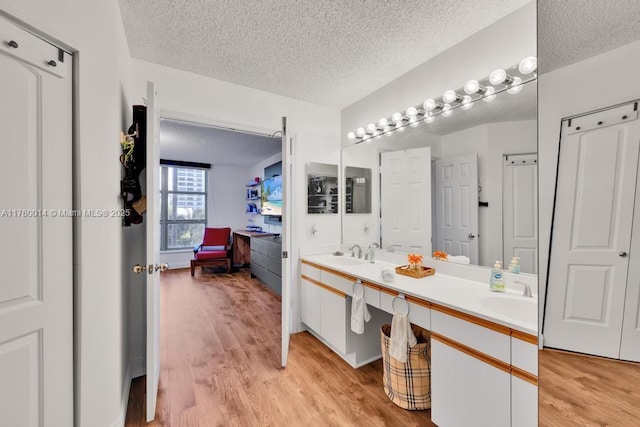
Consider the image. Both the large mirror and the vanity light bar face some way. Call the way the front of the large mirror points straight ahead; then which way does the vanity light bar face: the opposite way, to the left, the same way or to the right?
the same way

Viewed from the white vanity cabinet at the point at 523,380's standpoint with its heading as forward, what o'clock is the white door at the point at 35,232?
The white door is roughly at 12 o'clock from the white vanity cabinet.

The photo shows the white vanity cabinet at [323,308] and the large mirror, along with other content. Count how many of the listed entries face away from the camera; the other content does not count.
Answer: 0

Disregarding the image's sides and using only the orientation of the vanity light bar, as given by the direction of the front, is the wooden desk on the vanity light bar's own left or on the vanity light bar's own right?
on the vanity light bar's own right

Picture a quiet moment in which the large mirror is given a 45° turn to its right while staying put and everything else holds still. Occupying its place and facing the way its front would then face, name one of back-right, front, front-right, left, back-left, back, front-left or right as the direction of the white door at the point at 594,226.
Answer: left

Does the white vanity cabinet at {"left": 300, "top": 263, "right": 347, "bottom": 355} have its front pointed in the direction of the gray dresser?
no

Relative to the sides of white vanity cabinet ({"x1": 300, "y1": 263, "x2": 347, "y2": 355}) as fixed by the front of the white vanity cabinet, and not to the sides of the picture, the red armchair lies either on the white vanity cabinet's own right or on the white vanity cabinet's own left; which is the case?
on the white vanity cabinet's own right

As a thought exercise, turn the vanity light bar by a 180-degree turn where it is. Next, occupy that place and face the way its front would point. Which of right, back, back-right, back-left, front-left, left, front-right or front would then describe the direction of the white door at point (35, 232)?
back

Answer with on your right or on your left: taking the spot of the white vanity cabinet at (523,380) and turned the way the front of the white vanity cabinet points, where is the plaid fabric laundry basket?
on your right

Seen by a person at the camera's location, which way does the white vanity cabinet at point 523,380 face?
facing the viewer and to the left of the viewer

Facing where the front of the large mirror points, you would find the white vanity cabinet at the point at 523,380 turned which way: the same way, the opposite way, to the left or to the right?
the same way

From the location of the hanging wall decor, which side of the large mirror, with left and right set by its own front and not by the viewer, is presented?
front

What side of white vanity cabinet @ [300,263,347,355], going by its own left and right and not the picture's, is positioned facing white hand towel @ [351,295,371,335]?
left

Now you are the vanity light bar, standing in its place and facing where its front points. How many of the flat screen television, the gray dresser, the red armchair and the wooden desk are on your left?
0

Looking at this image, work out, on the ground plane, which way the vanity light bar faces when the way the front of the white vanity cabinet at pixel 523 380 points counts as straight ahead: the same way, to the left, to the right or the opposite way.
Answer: the same way
